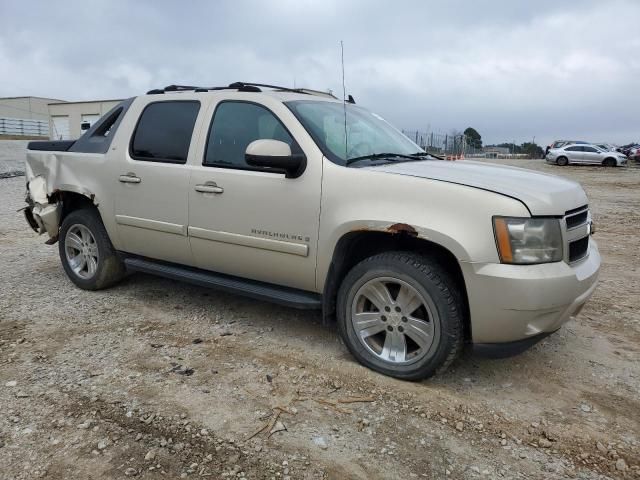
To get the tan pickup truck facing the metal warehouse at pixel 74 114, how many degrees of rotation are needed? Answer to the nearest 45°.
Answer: approximately 180°

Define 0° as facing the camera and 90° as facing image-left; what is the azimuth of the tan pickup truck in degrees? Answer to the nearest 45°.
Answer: approximately 315°
